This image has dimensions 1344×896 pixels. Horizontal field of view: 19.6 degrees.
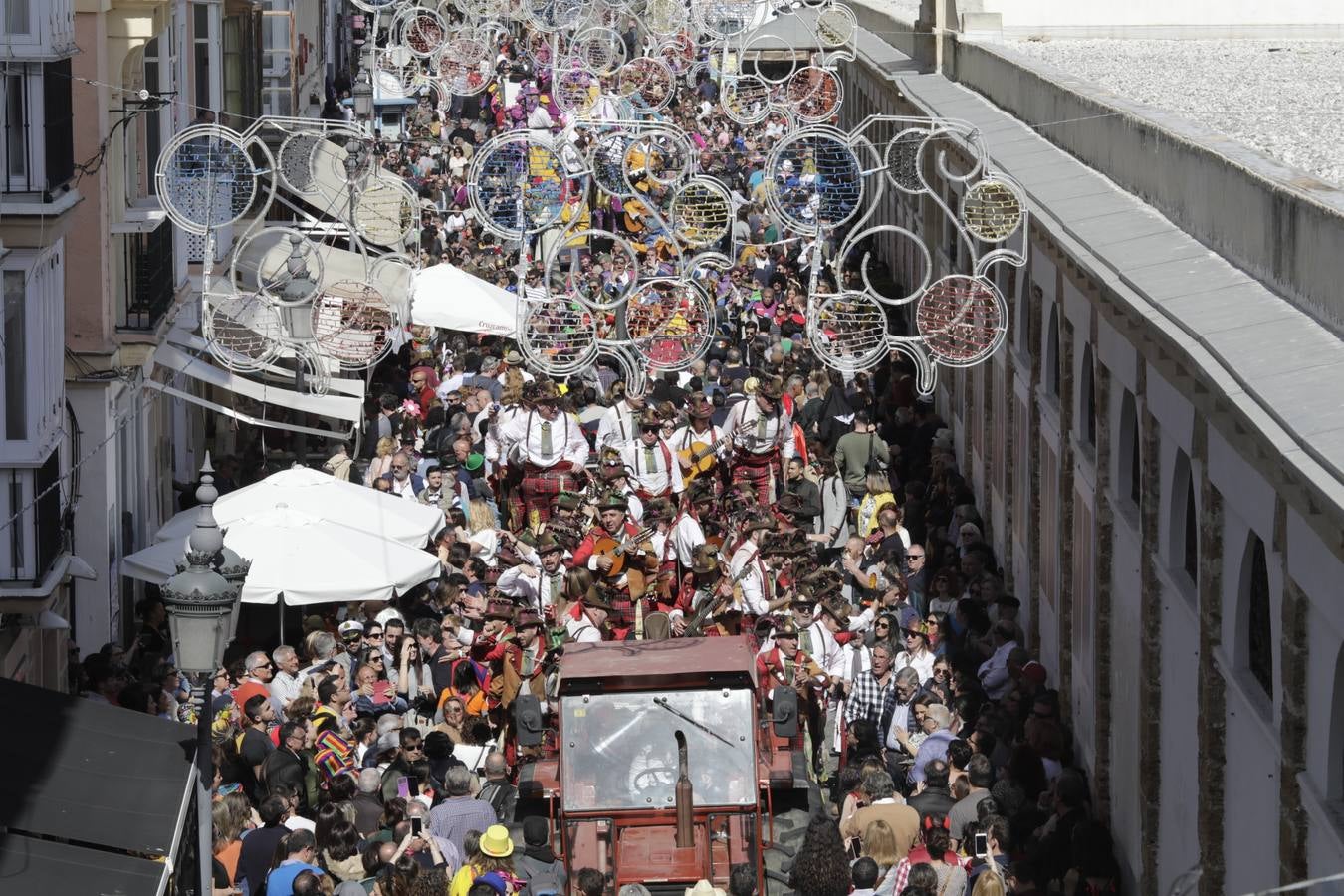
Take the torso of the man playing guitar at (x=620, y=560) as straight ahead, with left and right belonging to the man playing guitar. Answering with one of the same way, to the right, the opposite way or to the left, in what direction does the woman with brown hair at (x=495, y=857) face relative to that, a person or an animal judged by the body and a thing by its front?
the opposite way

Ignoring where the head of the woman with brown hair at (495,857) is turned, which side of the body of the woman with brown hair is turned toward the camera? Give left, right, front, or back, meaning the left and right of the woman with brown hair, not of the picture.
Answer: back

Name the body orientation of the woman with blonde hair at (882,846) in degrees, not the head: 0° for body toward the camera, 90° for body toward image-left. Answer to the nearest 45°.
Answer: approximately 180°

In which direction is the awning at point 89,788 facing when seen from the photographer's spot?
facing to the right of the viewer

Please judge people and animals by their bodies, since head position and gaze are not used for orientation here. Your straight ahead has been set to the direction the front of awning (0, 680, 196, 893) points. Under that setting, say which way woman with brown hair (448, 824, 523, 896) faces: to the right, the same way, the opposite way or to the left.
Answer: to the left

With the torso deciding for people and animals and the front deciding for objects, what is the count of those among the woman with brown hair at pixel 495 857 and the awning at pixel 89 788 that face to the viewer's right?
1

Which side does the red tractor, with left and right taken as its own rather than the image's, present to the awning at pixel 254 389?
back

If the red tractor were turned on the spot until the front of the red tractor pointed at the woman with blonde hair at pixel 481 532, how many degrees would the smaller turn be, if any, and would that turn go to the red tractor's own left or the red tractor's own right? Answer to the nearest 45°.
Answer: approximately 180°

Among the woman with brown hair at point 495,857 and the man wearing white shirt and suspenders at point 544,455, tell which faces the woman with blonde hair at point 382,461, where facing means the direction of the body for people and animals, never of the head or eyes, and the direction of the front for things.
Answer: the woman with brown hair at point 495,857

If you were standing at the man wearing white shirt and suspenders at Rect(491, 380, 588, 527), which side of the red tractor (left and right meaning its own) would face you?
back
